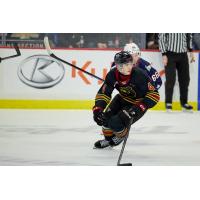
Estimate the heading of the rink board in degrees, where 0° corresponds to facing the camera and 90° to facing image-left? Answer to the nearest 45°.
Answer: approximately 0°

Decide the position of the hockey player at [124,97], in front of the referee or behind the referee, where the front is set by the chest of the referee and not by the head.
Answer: in front

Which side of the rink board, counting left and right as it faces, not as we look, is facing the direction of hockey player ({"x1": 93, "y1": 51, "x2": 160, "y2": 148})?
front

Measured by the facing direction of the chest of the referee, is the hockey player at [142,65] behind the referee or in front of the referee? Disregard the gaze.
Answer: in front
